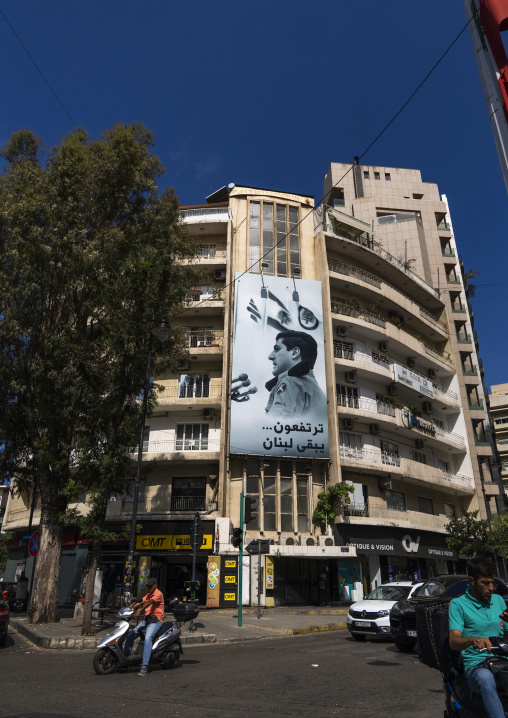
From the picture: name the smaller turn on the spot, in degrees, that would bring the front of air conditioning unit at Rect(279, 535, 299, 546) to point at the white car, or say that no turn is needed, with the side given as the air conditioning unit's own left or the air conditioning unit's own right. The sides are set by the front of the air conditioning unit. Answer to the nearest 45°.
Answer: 0° — it already faces it

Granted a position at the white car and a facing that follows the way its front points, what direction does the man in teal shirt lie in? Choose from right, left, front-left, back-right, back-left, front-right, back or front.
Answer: front-left

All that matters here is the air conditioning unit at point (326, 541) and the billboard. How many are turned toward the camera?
2

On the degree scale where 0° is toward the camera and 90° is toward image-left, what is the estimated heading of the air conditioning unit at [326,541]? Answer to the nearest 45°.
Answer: approximately 0°

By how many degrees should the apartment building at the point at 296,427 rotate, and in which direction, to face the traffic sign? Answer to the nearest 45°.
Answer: approximately 45° to its right

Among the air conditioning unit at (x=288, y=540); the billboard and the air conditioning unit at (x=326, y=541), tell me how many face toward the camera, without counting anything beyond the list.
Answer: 3

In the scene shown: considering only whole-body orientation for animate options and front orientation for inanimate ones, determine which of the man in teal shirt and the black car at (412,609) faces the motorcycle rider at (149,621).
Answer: the black car

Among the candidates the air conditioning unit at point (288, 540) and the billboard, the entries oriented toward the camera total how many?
2

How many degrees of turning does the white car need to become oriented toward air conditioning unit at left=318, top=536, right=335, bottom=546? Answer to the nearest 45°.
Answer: approximately 135° to its right

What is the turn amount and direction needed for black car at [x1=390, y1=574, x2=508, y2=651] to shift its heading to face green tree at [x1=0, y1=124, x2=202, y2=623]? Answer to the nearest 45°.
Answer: approximately 45° to its right
